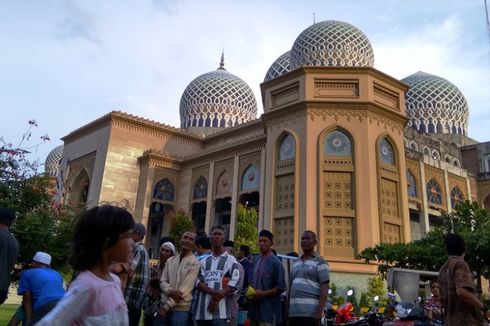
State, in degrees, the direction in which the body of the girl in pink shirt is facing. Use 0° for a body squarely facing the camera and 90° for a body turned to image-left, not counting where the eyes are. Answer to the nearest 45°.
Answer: approximately 270°

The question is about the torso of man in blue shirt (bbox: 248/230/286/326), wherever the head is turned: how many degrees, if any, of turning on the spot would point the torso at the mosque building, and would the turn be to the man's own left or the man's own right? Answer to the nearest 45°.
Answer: approximately 135° to the man's own right

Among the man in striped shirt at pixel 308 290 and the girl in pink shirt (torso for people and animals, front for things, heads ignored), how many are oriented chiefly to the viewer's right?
1

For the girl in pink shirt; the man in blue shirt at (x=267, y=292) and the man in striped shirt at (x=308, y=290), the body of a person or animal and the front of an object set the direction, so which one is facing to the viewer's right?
the girl in pink shirt

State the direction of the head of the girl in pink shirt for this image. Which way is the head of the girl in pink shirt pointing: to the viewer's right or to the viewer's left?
to the viewer's right

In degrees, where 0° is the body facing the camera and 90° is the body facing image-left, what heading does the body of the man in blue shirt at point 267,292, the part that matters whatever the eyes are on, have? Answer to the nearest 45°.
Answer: approximately 45°
